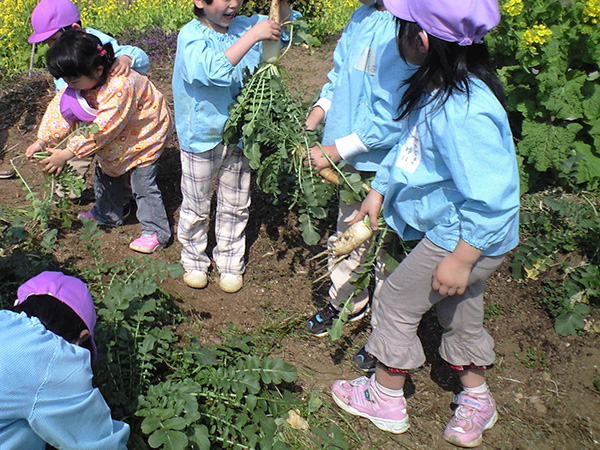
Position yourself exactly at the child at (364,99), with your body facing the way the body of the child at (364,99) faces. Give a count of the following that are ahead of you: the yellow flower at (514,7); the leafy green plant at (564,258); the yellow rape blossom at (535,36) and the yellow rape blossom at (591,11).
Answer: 0

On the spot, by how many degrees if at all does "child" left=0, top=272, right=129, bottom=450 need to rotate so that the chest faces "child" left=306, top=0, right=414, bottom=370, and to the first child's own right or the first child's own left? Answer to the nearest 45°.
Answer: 0° — they already face them

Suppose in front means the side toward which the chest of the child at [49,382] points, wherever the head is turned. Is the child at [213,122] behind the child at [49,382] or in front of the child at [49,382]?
in front

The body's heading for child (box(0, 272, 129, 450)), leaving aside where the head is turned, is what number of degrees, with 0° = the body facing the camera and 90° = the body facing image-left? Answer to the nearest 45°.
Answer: approximately 225°

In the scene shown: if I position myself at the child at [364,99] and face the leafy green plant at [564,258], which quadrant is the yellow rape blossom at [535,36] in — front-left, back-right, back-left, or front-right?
front-left

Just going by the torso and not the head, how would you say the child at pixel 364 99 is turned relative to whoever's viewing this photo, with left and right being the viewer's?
facing the viewer and to the left of the viewer

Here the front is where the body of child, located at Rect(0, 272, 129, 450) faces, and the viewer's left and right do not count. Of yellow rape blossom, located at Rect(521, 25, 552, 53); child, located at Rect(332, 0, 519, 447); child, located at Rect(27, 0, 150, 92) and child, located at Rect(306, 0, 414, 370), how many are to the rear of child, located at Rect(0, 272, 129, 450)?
0

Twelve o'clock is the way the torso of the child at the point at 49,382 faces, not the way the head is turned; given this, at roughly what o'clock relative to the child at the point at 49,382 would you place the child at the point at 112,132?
the child at the point at 112,132 is roughly at 11 o'clock from the child at the point at 49,382.

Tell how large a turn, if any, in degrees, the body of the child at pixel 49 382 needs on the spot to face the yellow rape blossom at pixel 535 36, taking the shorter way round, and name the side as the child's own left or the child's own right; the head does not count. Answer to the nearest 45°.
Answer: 0° — they already face it
